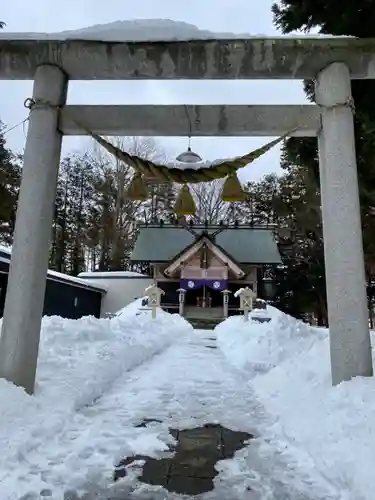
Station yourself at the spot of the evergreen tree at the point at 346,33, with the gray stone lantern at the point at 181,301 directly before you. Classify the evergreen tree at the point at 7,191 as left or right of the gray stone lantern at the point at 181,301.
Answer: left

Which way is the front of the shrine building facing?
toward the camera

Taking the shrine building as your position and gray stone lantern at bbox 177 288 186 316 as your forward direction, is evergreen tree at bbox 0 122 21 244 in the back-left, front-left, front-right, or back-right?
front-right

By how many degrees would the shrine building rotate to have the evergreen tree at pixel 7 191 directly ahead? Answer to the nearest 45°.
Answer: approximately 90° to its right

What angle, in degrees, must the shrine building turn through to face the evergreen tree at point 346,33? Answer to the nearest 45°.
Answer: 0° — it already faces it
